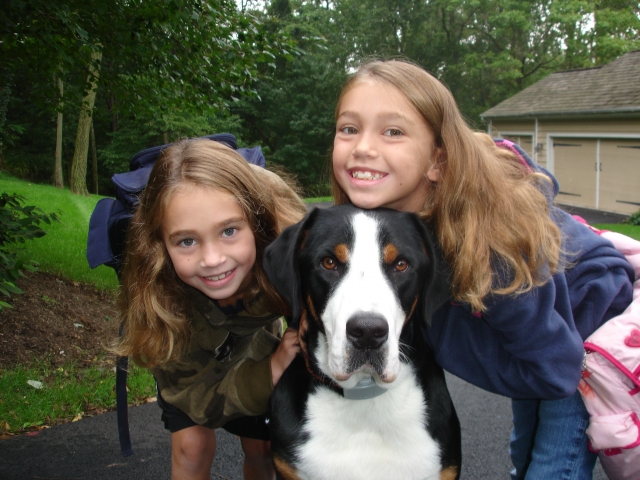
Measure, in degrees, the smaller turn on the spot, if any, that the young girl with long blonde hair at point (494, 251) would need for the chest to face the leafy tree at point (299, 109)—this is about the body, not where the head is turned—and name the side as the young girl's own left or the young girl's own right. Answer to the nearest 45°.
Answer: approximately 135° to the young girl's own right

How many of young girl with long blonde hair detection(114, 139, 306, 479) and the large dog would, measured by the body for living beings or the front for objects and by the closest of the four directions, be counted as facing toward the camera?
2

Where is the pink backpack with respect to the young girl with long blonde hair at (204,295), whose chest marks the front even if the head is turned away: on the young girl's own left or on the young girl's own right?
on the young girl's own left

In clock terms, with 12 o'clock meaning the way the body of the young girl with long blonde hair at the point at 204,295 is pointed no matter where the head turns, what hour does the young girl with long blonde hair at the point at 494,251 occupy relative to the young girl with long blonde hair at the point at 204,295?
the young girl with long blonde hair at the point at 494,251 is roughly at 10 o'clock from the young girl with long blonde hair at the point at 204,295.

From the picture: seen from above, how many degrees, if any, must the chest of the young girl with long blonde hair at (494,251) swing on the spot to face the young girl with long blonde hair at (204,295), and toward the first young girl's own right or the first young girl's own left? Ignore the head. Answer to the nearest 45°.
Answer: approximately 45° to the first young girl's own right

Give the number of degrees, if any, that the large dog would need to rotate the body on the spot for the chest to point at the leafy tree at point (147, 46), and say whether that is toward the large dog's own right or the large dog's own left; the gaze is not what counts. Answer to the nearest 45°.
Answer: approximately 135° to the large dog's own right

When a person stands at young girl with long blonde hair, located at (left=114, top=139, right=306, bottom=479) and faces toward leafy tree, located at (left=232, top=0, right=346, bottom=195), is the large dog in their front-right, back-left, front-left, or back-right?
back-right

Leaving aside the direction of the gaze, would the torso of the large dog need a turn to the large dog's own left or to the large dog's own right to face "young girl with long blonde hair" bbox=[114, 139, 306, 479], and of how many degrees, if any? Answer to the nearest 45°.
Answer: approximately 135° to the large dog's own right

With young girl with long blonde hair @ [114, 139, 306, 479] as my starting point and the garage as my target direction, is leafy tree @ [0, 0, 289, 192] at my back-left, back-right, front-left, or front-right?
front-left

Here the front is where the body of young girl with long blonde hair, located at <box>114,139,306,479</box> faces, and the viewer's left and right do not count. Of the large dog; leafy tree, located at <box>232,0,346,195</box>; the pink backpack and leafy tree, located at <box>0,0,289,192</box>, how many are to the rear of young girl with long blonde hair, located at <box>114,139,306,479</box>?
2

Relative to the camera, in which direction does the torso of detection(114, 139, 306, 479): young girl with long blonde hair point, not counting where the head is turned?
toward the camera

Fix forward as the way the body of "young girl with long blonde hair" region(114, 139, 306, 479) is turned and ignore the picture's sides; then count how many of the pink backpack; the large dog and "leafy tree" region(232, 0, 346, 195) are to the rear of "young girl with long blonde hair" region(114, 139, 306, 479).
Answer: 1

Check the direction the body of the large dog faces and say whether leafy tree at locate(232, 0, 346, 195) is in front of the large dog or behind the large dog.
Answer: behind

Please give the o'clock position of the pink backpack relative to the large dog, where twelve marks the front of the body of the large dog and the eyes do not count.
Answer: The pink backpack is roughly at 9 o'clock from the large dog.

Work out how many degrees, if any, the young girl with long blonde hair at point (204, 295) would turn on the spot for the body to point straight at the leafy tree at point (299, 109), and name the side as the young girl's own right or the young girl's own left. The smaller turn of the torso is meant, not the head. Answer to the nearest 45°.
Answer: approximately 180°
